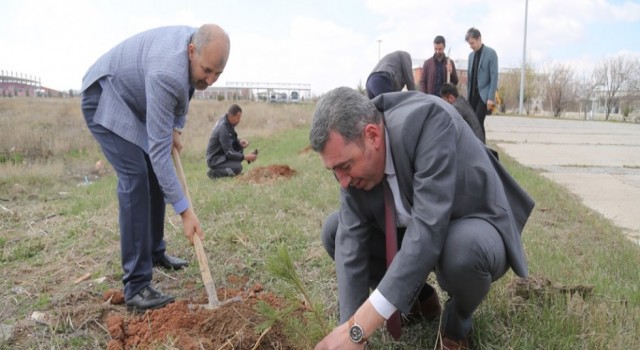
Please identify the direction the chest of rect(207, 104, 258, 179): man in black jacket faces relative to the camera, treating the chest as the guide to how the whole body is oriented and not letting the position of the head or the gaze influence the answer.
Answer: to the viewer's right

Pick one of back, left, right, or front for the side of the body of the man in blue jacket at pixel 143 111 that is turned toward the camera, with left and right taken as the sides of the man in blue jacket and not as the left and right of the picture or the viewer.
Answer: right

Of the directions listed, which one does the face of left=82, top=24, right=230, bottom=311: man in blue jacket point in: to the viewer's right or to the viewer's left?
to the viewer's right

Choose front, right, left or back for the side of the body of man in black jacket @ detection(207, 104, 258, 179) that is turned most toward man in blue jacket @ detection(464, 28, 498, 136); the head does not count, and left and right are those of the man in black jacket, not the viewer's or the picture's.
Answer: front

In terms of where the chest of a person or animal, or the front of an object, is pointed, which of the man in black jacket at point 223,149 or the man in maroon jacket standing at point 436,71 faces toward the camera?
the man in maroon jacket standing

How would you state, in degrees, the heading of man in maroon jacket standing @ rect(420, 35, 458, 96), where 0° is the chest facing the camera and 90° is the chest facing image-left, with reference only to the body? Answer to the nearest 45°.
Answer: approximately 0°

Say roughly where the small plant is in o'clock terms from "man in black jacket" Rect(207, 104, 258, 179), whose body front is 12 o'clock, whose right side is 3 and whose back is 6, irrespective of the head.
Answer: The small plant is roughly at 3 o'clock from the man in black jacket.

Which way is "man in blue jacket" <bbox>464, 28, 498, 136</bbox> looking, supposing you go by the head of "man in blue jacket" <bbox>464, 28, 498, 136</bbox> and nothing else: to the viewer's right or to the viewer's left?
to the viewer's left

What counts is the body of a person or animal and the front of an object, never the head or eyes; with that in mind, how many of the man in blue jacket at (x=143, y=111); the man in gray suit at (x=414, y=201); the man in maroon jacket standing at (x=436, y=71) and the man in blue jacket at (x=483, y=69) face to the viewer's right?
1

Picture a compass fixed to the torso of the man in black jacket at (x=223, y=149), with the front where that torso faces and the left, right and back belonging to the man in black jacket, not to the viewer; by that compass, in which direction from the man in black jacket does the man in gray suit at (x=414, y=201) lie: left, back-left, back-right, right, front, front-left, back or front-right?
right
